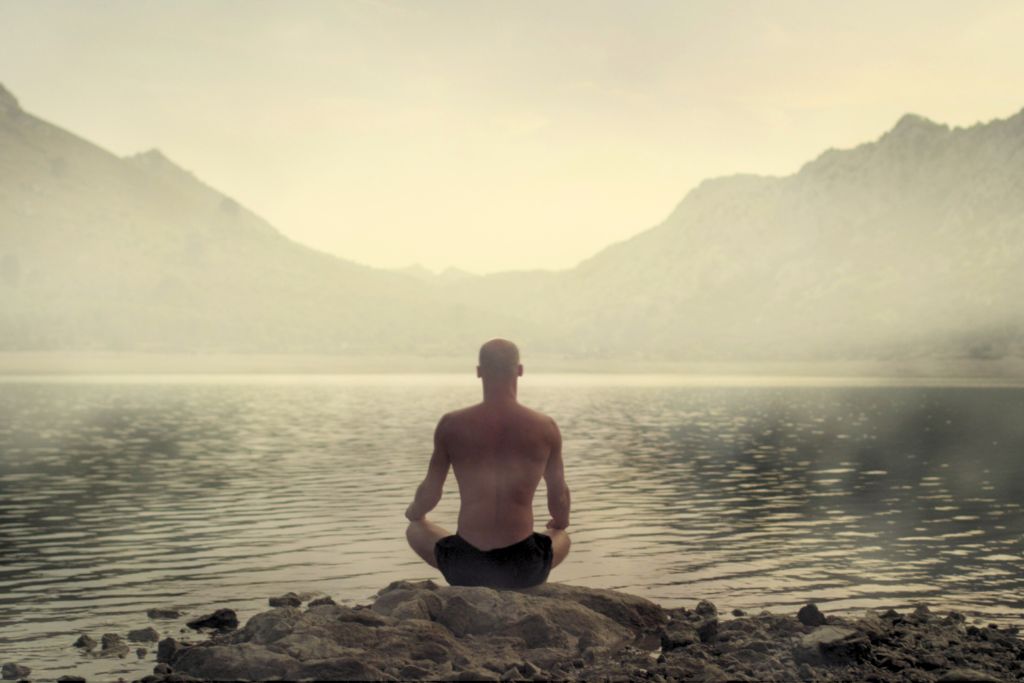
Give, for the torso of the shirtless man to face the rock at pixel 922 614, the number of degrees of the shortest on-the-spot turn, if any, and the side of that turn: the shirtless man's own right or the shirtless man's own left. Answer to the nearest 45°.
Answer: approximately 90° to the shirtless man's own right

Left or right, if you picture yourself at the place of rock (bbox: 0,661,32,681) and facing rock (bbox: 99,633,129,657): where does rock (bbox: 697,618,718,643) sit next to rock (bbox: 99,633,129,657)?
right

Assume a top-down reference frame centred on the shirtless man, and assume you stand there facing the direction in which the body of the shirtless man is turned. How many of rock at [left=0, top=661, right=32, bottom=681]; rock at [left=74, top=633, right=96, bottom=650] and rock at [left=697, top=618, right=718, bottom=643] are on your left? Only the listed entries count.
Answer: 2

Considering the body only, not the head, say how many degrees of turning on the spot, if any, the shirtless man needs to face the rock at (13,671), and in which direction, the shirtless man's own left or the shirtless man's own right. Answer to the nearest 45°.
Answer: approximately 90° to the shirtless man's own left

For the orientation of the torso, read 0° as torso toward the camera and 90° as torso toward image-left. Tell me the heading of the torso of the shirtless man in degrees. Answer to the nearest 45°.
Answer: approximately 180°

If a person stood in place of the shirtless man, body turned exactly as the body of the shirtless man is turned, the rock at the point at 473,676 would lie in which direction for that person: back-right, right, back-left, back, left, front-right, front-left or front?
back

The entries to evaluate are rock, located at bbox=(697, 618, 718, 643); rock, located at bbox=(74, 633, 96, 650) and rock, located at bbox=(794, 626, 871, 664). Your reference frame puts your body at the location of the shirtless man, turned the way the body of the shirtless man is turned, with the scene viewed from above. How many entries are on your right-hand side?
2

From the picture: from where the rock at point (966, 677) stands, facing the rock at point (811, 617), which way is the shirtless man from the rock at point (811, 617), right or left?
left

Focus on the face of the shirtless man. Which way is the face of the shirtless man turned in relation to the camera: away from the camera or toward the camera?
away from the camera

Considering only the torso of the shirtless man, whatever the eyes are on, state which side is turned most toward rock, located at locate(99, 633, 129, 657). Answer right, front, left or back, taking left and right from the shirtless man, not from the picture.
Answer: left
